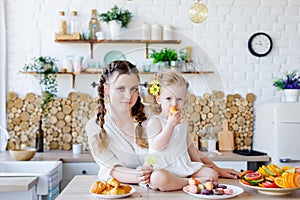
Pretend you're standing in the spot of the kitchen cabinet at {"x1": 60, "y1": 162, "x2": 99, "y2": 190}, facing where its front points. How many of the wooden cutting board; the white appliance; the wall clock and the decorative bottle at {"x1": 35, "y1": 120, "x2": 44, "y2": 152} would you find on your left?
3

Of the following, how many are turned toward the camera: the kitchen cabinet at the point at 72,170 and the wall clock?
2

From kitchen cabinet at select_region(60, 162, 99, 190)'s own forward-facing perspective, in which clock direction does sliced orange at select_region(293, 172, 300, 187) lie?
The sliced orange is roughly at 11 o'clock from the kitchen cabinet.

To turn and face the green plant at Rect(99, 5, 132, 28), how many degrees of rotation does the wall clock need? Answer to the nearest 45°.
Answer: approximately 90° to its right

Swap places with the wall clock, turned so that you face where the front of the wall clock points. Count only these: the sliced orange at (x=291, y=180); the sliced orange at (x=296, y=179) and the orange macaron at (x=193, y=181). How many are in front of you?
3

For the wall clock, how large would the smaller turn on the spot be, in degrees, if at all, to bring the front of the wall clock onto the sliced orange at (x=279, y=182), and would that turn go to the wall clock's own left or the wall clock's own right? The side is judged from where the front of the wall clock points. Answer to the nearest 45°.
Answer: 0° — it already faces it

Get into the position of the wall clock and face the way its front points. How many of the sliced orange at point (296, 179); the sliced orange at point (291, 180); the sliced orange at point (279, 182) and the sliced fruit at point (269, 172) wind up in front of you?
4

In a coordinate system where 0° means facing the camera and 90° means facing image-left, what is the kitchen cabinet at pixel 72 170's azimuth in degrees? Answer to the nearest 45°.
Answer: approximately 0°

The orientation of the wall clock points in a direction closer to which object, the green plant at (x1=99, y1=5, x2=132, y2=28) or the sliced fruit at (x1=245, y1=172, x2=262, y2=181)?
the sliced fruit

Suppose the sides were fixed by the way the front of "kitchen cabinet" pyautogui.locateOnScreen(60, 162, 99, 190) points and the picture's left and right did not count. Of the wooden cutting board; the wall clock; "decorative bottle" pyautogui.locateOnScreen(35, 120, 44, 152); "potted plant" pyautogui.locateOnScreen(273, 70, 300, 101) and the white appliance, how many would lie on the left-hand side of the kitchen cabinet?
4

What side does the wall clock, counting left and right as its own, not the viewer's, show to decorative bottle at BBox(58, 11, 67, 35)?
right
